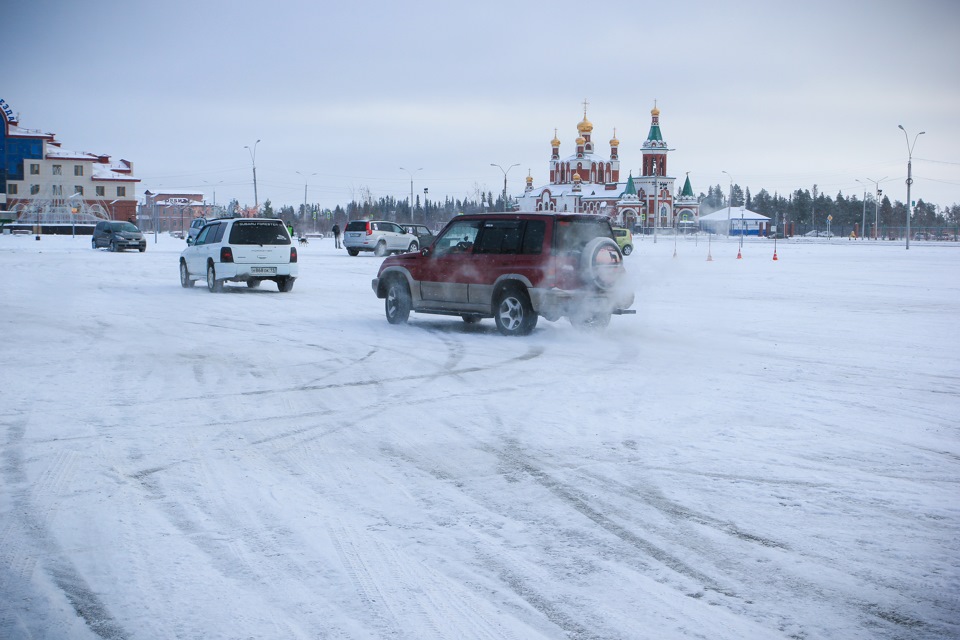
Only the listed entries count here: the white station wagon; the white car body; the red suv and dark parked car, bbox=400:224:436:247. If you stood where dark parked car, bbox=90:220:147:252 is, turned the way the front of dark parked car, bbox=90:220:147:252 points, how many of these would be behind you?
0

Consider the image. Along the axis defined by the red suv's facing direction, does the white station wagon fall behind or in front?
in front

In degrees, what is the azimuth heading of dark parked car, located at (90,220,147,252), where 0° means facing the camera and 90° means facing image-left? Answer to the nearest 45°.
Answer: approximately 315°

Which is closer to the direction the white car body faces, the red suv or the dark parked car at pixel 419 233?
the dark parked car

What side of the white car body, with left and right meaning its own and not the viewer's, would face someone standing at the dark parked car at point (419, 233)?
front

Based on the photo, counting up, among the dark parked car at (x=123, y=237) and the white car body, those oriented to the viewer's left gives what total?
0

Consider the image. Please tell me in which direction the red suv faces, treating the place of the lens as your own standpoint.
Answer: facing away from the viewer and to the left of the viewer

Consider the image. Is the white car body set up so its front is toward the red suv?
no

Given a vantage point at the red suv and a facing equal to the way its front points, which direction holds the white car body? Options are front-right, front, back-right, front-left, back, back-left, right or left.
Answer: front-right

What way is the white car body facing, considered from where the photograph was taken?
facing away from the viewer and to the right of the viewer

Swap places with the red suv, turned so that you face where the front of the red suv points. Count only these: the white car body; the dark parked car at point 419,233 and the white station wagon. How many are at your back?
0

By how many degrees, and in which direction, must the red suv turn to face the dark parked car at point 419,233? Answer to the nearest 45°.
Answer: approximately 45° to its right

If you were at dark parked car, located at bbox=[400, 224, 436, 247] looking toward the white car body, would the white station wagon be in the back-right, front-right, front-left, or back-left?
front-left

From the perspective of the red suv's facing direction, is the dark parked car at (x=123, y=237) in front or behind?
in front

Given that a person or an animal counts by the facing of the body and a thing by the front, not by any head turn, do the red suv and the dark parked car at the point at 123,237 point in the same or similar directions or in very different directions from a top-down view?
very different directions

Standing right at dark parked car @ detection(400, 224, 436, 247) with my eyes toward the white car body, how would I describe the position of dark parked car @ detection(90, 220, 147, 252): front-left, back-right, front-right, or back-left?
front-right

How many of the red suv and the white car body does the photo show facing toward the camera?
0
